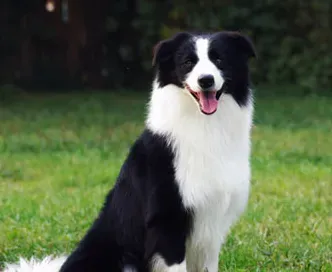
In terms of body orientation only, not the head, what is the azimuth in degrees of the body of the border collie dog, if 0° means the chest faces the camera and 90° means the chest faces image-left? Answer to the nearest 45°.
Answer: approximately 315°
